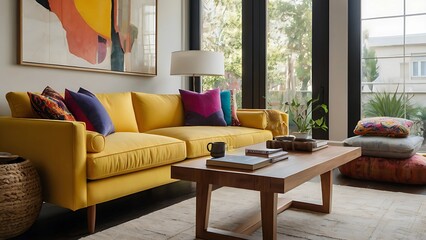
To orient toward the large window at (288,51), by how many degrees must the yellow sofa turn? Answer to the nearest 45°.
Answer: approximately 90° to its left

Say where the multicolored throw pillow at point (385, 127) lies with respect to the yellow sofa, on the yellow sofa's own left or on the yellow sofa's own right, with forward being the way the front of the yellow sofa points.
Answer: on the yellow sofa's own left

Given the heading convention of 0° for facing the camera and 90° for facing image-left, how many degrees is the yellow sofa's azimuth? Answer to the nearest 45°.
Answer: approximately 315°
